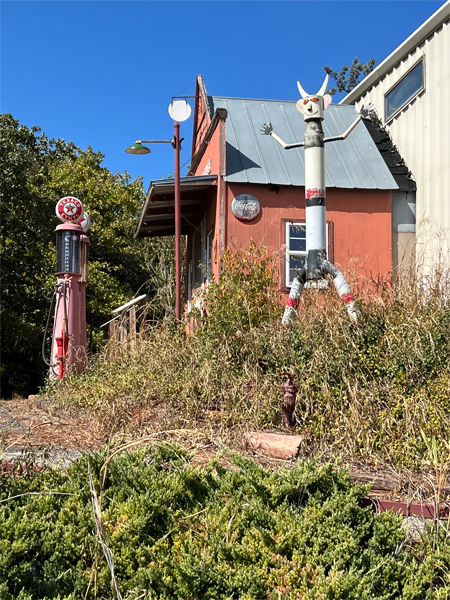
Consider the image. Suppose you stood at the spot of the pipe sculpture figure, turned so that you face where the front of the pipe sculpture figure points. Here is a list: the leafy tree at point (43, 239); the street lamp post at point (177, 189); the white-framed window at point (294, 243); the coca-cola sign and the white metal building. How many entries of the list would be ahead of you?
0

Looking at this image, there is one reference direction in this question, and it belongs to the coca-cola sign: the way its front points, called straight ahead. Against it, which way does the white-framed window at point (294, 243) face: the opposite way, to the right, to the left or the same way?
the same way

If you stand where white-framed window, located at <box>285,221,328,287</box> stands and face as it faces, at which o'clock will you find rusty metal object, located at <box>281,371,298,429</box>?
The rusty metal object is roughly at 12 o'clock from the white-framed window.

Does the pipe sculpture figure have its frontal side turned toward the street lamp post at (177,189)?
no

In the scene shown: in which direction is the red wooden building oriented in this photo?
to the viewer's left

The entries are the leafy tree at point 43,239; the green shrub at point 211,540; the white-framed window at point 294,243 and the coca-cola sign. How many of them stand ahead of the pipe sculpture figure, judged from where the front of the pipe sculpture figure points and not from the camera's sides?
1

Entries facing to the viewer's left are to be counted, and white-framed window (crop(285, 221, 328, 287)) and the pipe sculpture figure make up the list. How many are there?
0

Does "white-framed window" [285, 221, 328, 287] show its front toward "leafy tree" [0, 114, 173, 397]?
no

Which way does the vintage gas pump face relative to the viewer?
toward the camera

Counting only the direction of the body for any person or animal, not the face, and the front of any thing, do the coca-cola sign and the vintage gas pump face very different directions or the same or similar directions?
same or similar directions

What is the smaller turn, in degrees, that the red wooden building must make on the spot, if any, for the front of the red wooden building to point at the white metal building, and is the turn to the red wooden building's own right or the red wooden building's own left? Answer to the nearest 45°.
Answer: approximately 180°

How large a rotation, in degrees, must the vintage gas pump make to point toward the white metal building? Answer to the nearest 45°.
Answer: approximately 90° to its left

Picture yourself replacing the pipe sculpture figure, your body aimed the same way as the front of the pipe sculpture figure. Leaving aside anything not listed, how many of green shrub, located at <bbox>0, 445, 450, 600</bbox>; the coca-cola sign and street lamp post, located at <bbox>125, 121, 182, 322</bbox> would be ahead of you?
1

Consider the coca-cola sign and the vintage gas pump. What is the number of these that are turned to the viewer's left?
0

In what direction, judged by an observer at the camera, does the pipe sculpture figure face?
facing the viewer

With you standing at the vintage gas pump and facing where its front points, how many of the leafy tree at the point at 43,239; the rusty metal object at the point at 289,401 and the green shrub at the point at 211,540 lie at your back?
1

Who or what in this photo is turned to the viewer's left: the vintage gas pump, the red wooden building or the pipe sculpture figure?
the red wooden building

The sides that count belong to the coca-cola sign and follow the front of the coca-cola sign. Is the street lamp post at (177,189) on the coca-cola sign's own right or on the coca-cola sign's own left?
on the coca-cola sign's own right
